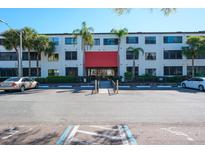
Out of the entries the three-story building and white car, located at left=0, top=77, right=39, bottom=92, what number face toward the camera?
1

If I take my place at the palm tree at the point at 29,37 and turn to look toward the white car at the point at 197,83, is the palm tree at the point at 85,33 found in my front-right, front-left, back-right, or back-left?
front-left

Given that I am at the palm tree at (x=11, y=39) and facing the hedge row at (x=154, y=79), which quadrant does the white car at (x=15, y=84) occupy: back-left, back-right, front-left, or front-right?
front-right

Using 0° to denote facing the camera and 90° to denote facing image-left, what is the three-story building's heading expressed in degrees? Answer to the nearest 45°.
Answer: approximately 0°

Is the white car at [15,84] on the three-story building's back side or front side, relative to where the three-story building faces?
on the front side

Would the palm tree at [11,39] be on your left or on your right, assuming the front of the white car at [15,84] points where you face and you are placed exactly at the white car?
on your left

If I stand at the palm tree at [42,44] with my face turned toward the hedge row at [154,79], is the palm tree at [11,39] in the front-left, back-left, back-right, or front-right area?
back-right

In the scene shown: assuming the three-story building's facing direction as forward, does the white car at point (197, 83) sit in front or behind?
in front
